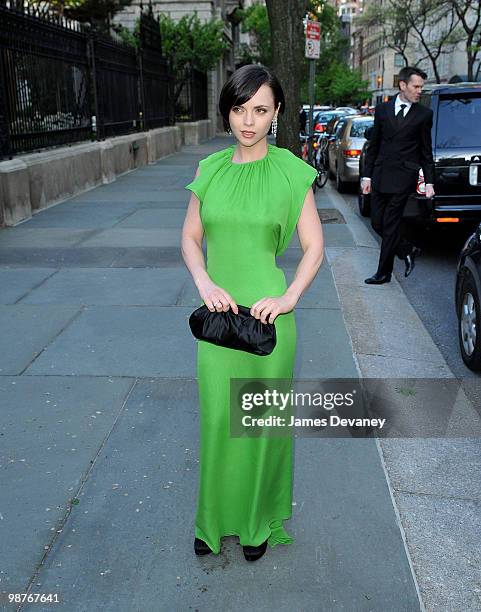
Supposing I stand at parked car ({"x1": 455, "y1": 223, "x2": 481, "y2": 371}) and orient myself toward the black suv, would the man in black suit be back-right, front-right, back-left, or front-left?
front-left

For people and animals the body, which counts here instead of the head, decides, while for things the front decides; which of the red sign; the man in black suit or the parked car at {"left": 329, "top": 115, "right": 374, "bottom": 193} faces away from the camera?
the parked car

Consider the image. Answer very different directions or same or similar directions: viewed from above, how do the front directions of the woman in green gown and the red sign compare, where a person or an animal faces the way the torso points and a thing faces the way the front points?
same or similar directions

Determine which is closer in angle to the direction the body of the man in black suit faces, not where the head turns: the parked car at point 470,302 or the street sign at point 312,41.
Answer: the parked car

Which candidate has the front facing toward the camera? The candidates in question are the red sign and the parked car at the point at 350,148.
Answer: the red sign

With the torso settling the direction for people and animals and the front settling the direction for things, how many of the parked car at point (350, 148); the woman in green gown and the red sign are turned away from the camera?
1

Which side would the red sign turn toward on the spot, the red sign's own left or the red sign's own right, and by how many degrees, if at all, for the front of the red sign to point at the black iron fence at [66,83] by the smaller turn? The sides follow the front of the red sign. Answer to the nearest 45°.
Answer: approximately 90° to the red sign's own right

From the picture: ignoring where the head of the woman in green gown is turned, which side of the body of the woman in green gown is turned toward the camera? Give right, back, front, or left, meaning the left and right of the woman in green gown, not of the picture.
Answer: front

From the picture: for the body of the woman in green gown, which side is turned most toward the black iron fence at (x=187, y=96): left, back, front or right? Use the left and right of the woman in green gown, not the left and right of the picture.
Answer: back

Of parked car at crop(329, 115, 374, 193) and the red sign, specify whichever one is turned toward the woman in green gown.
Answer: the red sign

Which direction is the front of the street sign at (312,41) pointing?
toward the camera

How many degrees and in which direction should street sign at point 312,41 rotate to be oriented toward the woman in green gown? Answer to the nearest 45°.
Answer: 0° — it already faces them

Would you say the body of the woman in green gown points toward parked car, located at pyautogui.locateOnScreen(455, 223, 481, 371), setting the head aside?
no

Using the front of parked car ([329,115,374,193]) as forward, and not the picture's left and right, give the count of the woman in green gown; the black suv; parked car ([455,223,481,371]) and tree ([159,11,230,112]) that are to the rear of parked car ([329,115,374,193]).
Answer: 3

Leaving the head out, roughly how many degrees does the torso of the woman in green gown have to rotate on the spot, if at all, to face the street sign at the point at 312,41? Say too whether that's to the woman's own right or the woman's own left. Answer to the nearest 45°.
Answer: approximately 180°

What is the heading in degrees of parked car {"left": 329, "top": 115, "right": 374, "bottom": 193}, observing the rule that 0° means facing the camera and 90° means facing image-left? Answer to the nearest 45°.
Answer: approximately 180°

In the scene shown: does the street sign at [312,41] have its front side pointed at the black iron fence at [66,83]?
no

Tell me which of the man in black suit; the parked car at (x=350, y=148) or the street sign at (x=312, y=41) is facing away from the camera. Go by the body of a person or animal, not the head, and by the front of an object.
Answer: the parked car

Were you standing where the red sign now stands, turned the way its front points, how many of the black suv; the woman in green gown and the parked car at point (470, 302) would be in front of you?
3

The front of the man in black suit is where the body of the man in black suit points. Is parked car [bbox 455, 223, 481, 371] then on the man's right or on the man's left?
on the man's left
